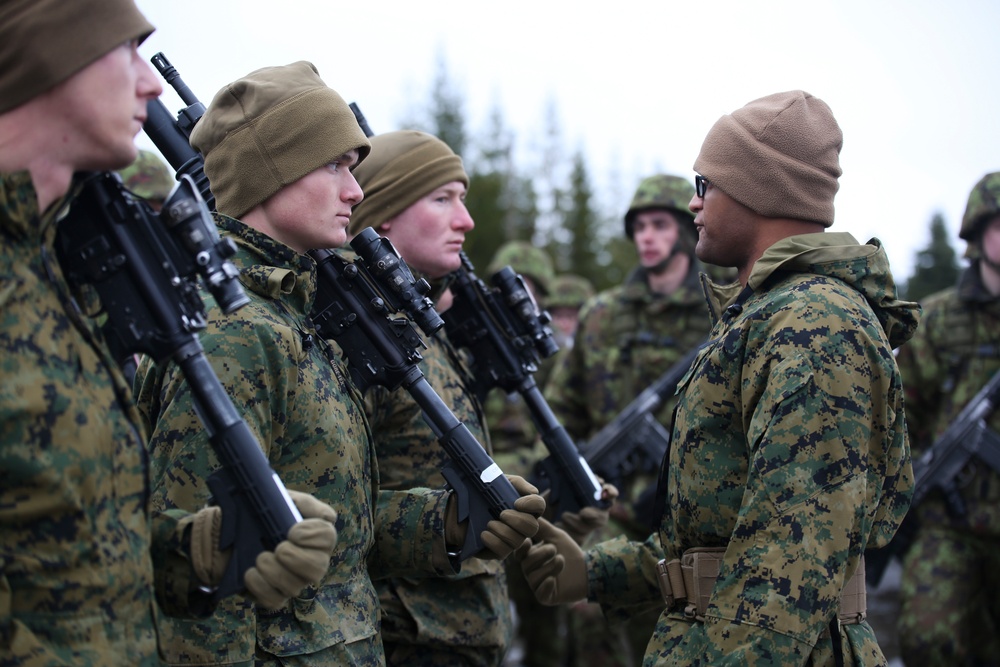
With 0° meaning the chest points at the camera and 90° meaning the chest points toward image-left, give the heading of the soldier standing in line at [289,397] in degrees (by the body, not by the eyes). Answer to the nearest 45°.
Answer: approximately 270°

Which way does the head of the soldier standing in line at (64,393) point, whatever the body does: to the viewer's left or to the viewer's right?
to the viewer's right

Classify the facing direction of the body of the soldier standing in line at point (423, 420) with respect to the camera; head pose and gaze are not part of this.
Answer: to the viewer's right

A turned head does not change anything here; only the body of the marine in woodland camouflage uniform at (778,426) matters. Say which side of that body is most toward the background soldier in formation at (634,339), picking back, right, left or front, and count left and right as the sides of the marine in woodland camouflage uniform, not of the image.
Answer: right

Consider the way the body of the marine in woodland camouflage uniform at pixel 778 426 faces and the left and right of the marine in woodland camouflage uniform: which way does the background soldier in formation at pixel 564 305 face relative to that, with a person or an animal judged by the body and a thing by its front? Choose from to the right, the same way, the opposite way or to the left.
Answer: to the left

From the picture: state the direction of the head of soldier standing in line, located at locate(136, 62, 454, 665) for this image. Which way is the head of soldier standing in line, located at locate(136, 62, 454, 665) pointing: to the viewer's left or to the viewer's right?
to the viewer's right

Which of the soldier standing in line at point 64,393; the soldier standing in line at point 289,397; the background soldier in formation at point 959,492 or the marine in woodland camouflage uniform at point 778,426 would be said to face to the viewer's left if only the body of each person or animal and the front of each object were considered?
the marine in woodland camouflage uniform

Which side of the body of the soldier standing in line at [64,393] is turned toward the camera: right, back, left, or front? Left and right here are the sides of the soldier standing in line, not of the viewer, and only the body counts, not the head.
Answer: right

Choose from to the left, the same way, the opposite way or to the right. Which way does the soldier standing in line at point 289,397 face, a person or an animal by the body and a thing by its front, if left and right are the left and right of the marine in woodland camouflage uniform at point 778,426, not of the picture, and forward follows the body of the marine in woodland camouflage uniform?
the opposite way

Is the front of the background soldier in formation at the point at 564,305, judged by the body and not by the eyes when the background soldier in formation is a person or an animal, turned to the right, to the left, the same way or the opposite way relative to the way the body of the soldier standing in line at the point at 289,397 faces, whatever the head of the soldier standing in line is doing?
to the right

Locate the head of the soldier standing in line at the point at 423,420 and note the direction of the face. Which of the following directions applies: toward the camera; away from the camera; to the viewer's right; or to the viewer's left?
to the viewer's right

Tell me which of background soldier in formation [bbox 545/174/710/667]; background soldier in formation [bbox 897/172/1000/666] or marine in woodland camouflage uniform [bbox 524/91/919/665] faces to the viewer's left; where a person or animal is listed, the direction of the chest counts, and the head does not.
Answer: the marine in woodland camouflage uniform

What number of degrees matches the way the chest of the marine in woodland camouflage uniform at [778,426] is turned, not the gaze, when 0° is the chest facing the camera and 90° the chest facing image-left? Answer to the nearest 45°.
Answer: approximately 90°
